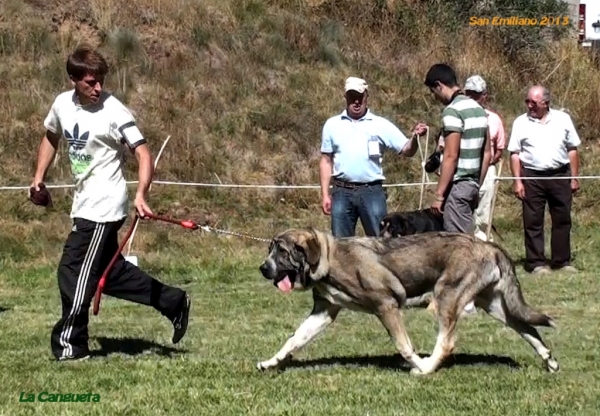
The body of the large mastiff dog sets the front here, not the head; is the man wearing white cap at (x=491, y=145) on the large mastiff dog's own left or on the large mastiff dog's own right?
on the large mastiff dog's own right

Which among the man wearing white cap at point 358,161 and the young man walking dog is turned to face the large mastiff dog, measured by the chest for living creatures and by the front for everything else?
the man wearing white cap

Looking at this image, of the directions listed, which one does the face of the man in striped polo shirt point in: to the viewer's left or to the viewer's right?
to the viewer's left

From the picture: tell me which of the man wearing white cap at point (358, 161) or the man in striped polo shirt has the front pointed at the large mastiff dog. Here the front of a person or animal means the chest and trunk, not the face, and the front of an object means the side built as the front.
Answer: the man wearing white cap

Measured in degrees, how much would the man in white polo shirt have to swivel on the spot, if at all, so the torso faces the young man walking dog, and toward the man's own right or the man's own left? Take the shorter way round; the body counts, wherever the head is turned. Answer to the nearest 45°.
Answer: approximately 45° to the man's own right

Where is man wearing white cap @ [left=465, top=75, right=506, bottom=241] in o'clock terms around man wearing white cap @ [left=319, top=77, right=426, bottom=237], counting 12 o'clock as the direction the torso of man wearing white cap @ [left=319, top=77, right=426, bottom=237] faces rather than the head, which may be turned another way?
man wearing white cap @ [left=465, top=75, right=506, bottom=241] is roughly at 7 o'clock from man wearing white cap @ [left=319, top=77, right=426, bottom=237].

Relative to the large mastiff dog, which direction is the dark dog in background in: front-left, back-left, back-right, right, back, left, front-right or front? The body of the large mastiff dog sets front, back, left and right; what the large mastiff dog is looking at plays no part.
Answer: right

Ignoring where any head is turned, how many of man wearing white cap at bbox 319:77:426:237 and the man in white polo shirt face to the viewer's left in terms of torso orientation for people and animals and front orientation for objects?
0

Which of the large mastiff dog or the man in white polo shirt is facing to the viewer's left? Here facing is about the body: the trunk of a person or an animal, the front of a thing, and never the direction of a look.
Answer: the large mastiff dog

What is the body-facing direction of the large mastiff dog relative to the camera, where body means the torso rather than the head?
to the viewer's left

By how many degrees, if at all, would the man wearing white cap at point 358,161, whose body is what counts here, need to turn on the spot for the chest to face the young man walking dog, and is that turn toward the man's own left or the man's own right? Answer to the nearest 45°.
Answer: approximately 45° to the man's own right

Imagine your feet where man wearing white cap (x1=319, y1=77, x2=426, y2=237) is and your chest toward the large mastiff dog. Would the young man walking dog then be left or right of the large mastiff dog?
right

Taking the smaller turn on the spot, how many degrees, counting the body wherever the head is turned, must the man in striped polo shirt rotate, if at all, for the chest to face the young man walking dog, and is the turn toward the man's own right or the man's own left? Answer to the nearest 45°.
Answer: approximately 90° to the man's own left
